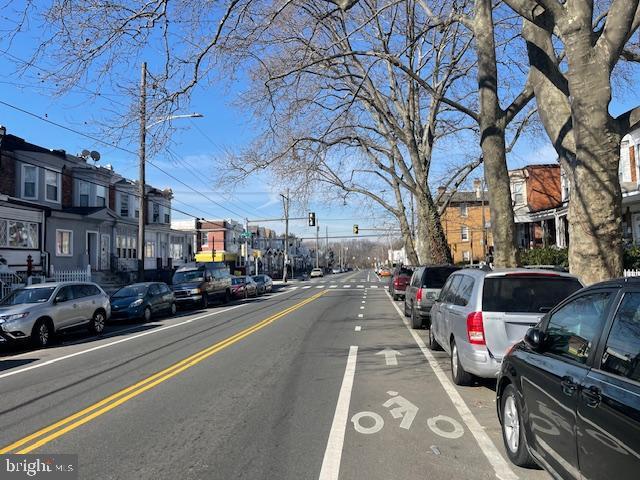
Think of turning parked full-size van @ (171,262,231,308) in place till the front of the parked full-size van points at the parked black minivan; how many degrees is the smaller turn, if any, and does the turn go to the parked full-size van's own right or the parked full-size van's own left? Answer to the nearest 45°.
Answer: approximately 45° to the parked full-size van's own left

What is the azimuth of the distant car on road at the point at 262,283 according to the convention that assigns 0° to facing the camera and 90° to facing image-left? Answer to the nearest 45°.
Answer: approximately 0°

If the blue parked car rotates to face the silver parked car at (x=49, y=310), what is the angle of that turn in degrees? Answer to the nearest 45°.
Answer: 0° — it already faces it

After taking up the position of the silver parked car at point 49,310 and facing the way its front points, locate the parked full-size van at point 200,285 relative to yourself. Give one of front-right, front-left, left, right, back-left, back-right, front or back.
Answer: back

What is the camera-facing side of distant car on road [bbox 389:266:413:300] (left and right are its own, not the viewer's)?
back

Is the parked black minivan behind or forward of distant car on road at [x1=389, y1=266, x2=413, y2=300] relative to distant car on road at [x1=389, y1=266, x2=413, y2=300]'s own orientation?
behind

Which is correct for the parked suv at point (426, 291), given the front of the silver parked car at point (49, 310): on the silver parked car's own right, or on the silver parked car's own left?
on the silver parked car's own left

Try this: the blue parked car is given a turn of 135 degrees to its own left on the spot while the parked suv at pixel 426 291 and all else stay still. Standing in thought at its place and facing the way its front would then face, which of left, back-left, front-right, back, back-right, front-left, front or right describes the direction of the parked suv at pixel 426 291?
front-right

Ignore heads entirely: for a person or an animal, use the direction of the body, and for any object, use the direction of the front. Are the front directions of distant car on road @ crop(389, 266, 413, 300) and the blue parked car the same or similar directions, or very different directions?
very different directions

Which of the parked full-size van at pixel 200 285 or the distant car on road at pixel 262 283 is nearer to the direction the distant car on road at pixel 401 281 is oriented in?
the distant car on road

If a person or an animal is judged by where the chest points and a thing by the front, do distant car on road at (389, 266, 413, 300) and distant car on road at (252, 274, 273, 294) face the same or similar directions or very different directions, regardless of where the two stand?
very different directions

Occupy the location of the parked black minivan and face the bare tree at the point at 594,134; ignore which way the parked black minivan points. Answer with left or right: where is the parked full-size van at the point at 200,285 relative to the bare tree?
left

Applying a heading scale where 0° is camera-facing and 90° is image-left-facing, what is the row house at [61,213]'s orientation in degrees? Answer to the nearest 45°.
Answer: approximately 315°

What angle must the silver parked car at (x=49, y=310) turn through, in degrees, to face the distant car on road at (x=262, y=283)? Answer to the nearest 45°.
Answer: approximately 180°

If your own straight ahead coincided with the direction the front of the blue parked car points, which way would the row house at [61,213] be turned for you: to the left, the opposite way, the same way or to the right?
to the left

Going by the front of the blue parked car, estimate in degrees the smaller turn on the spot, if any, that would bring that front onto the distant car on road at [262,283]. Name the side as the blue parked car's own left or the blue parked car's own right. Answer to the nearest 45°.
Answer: approximately 180°
